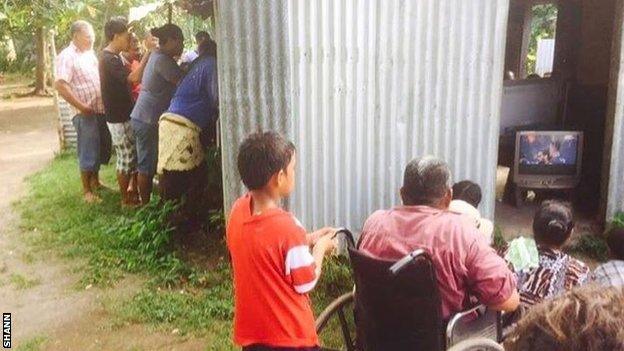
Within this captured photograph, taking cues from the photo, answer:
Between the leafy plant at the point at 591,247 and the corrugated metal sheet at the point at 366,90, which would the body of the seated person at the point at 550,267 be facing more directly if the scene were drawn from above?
the leafy plant

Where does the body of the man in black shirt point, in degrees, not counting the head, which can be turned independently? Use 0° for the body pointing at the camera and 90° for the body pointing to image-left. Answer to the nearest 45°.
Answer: approximately 270°

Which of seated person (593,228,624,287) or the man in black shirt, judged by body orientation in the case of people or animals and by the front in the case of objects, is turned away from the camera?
the seated person

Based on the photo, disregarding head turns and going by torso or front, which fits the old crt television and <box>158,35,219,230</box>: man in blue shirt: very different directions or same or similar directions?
very different directions

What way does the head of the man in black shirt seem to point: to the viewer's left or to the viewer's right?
to the viewer's right

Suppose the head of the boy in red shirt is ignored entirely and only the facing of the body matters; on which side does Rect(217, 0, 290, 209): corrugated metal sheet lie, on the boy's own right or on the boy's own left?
on the boy's own left

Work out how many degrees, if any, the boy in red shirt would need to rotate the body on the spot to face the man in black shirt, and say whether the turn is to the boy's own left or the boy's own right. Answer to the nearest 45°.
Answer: approximately 45° to the boy's own left

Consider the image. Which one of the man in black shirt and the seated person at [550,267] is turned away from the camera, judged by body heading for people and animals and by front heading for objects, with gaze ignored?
the seated person

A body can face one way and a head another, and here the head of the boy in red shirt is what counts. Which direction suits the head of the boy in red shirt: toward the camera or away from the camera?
away from the camera

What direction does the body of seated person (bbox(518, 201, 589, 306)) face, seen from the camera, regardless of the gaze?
away from the camera

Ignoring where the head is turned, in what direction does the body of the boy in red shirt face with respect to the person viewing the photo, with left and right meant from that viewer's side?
facing away from the viewer and to the right of the viewer

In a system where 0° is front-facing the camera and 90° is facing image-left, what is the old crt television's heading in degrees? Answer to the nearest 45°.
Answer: approximately 0°

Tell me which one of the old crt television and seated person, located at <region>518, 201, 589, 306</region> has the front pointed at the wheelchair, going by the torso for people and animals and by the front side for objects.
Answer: the old crt television

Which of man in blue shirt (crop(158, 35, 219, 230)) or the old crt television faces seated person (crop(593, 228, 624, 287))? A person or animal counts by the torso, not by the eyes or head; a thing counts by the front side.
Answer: the old crt television

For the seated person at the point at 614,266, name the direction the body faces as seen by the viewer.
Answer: away from the camera

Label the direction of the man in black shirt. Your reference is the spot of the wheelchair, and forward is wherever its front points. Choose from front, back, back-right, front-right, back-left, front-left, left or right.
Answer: left

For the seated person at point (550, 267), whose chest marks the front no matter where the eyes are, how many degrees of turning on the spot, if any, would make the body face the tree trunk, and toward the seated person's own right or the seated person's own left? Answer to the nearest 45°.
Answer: approximately 45° to the seated person's own left

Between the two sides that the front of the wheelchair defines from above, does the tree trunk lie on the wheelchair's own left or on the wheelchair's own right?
on the wheelchair's own left
